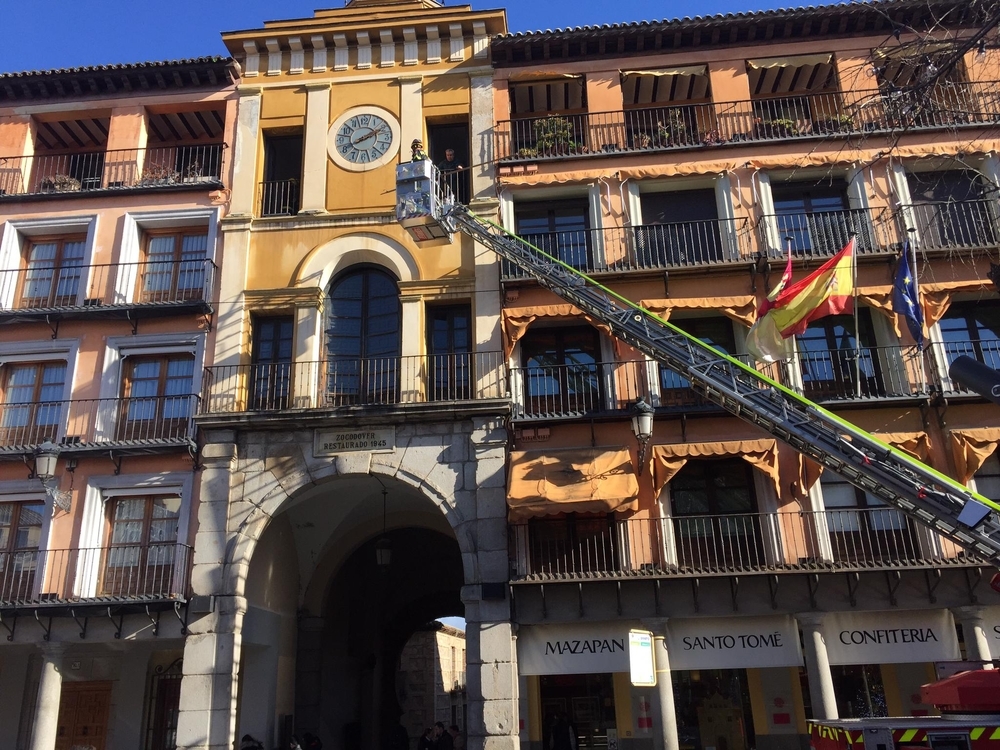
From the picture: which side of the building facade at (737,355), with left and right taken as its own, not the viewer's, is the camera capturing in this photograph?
front

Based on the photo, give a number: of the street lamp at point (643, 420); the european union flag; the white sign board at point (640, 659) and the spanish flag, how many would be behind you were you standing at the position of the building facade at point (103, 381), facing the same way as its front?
0

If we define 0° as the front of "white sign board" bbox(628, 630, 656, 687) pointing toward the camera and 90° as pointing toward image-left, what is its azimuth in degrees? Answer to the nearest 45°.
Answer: approximately 0°

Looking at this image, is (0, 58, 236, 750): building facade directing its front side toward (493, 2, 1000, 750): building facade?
no

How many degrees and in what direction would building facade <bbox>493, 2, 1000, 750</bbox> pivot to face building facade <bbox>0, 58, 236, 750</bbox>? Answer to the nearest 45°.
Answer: approximately 90° to its right

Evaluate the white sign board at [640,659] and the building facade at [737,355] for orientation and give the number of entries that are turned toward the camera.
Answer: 2

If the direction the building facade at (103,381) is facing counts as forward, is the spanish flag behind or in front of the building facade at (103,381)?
in front

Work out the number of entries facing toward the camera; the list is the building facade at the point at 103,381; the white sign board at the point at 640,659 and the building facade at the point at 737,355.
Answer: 3

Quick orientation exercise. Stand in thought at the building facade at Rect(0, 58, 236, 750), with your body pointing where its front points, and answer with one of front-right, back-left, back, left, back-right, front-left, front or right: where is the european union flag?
front-left

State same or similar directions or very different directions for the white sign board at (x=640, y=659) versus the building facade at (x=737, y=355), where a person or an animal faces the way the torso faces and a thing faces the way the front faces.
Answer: same or similar directions
